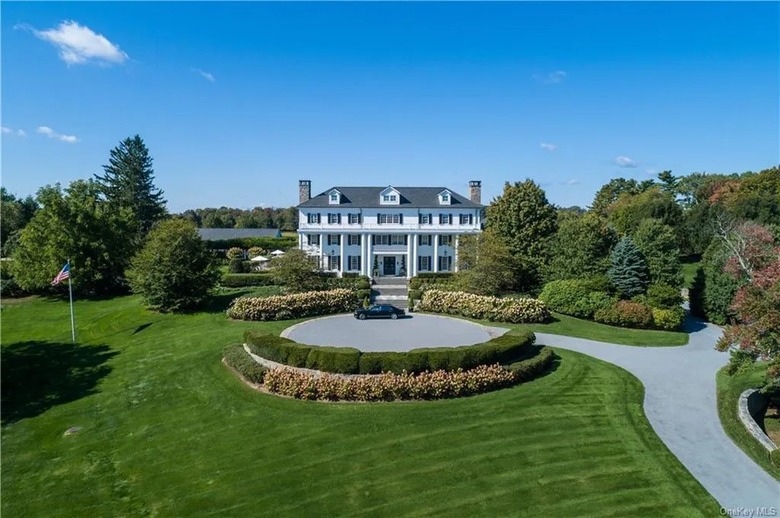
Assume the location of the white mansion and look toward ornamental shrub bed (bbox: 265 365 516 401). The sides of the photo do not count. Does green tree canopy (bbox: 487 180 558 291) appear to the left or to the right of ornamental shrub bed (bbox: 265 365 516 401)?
left

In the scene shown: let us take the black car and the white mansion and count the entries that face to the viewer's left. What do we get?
1

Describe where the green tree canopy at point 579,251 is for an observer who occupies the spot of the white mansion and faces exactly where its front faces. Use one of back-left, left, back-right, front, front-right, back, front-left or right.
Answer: front-left

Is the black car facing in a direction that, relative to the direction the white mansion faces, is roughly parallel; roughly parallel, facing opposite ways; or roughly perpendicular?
roughly perpendicular

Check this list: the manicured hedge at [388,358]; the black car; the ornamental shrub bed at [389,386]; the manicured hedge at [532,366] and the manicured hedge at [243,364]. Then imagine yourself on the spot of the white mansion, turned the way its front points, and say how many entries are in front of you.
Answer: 5

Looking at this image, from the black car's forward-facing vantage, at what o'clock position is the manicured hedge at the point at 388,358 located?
The manicured hedge is roughly at 9 o'clock from the black car.

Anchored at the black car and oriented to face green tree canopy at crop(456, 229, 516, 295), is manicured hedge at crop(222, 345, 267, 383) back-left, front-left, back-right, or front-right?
back-right

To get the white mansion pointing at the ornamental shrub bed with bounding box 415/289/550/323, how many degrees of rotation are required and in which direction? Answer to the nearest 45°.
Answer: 0° — it already faces it

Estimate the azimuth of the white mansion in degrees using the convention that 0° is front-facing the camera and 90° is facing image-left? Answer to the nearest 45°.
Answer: approximately 0°

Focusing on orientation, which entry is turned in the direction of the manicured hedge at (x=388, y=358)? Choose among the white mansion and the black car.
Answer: the white mansion

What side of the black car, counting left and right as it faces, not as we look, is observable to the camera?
left

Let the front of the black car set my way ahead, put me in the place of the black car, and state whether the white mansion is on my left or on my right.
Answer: on my right

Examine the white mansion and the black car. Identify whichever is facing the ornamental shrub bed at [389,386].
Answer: the white mansion
